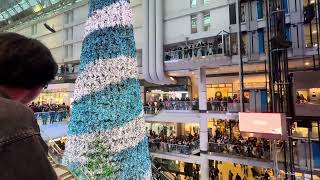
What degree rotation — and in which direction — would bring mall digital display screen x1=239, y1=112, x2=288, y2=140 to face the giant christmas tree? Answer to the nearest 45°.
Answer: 0° — it already faces it

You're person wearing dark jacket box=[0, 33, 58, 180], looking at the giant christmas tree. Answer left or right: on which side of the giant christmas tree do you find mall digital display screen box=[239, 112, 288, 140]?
right

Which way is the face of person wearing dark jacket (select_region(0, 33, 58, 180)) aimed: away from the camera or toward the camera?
away from the camera
